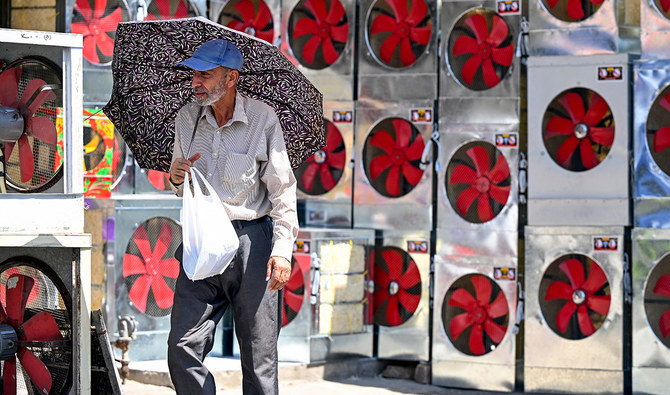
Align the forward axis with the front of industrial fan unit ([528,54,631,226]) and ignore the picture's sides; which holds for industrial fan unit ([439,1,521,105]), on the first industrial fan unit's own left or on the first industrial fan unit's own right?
on the first industrial fan unit's own right

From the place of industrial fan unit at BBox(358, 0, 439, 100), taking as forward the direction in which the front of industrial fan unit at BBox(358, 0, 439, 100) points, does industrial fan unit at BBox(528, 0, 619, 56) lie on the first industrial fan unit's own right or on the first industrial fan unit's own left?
on the first industrial fan unit's own left

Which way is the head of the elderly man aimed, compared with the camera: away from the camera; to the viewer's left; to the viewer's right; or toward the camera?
to the viewer's left

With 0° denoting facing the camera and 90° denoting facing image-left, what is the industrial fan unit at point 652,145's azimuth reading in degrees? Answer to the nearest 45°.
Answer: approximately 0°

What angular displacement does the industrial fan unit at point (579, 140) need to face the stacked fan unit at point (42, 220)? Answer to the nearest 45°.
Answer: approximately 45° to its right
